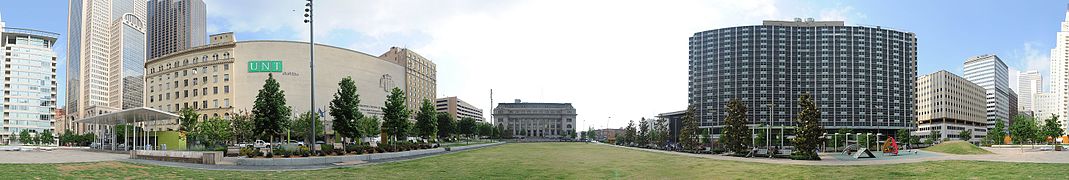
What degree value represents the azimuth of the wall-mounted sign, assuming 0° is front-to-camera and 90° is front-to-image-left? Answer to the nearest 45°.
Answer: approximately 0°

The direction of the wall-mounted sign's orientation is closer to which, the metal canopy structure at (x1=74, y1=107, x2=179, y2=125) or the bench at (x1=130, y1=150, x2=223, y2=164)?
the bench

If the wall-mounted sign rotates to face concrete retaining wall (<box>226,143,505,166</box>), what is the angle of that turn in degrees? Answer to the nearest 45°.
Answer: approximately 45° to its left
